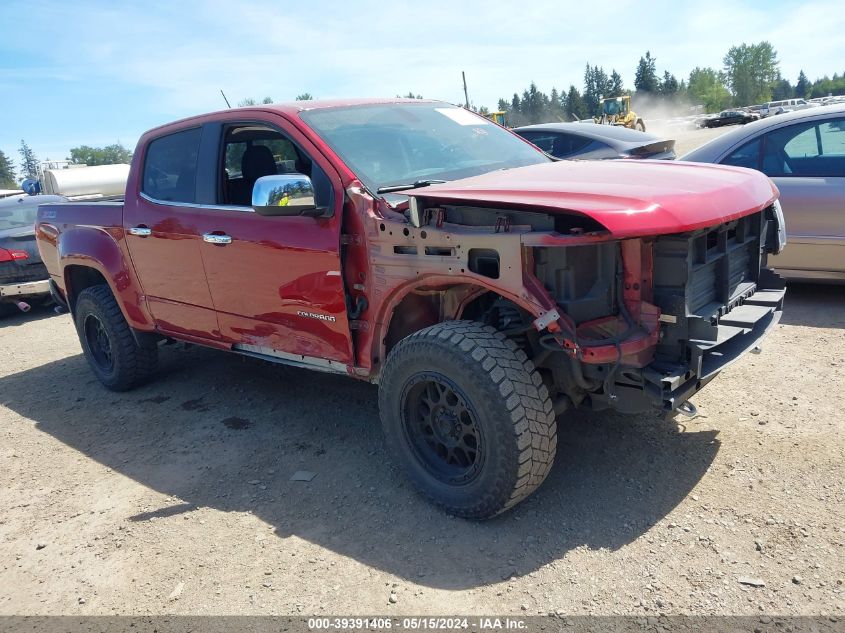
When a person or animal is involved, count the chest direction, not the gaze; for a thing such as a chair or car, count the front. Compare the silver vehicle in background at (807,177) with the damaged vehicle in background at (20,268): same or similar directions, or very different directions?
very different directions

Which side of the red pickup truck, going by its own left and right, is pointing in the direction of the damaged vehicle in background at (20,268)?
back

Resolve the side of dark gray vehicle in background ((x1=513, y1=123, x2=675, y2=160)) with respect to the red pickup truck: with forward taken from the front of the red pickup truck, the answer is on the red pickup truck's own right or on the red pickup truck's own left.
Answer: on the red pickup truck's own left

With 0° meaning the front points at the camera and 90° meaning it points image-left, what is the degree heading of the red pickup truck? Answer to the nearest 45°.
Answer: approximately 315°

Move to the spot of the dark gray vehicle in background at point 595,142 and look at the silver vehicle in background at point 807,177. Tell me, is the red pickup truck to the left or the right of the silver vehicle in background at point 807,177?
right

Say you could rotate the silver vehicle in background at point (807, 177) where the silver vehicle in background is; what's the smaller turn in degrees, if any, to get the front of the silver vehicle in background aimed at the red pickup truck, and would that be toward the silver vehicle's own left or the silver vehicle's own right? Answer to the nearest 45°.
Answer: approximately 135° to the silver vehicle's own right

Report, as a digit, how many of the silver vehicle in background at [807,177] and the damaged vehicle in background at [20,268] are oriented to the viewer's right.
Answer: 1

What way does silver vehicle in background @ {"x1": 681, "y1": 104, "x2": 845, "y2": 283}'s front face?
to the viewer's right

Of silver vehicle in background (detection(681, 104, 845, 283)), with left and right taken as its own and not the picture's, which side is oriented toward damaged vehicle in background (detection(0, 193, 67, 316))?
back

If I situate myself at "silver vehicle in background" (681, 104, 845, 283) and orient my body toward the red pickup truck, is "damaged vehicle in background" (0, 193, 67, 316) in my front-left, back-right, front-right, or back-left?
front-right
